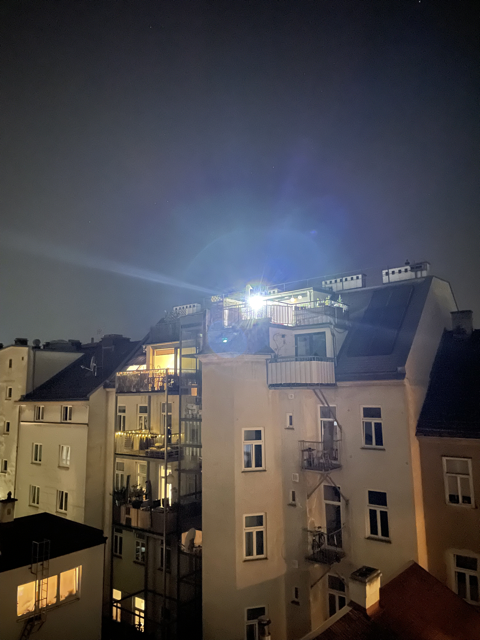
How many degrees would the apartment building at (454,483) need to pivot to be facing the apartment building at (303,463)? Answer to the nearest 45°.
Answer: approximately 45° to its right

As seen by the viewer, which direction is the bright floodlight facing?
toward the camera

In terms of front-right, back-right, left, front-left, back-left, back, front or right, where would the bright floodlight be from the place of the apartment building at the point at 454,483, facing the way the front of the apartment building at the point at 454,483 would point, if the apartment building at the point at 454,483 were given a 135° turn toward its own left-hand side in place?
back

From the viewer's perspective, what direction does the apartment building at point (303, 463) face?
toward the camera

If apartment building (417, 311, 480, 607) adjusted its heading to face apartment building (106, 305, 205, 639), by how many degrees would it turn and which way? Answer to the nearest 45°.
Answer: approximately 45° to its right

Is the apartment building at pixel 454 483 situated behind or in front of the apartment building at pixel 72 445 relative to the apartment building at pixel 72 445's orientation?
in front

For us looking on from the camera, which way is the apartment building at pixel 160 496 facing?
facing the viewer

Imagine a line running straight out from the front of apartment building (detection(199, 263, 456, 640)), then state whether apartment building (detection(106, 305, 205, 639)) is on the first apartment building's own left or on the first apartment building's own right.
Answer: on the first apartment building's own right

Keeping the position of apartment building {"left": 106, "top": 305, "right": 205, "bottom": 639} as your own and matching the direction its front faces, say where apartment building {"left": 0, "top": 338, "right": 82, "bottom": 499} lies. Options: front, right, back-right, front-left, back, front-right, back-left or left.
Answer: back-right

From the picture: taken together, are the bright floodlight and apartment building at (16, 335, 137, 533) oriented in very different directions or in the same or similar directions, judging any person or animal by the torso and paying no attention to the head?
same or similar directions

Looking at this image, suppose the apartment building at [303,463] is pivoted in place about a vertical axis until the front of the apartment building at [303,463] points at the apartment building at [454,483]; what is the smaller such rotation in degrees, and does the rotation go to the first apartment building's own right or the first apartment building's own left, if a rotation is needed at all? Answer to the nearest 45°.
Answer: approximately 90° to the first apartment building's own left

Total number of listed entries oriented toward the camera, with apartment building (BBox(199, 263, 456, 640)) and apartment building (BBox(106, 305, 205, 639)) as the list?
2
